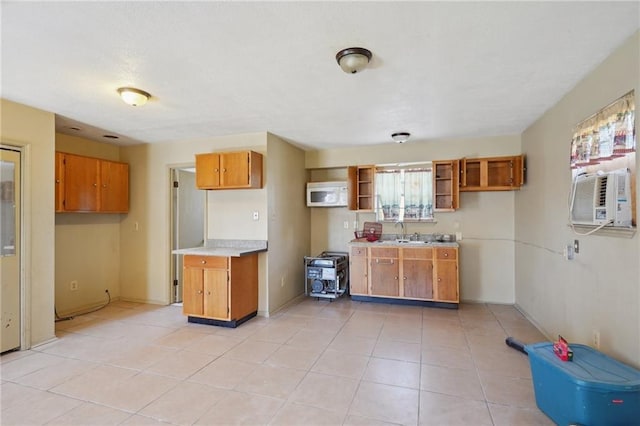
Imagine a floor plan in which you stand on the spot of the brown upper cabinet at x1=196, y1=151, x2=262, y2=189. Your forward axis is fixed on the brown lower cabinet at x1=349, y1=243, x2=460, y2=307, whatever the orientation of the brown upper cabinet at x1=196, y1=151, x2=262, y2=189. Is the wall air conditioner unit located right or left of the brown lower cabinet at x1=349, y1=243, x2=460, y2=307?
right

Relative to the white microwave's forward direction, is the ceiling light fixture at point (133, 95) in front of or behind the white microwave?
in front

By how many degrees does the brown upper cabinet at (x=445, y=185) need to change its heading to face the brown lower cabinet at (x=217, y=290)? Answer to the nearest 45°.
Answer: approximately 45° to its right

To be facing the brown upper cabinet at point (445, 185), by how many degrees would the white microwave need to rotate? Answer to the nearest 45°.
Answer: approximately 90° to its left

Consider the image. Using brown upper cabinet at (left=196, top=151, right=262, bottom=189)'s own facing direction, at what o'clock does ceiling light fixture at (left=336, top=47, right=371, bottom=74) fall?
The ceiling light fixture is roughly at 10 o'clock from the brown upper cabinet.

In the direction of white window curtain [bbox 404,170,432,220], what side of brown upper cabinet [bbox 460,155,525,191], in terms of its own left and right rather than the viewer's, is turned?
right

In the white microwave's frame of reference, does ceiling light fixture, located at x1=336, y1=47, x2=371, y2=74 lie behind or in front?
in front

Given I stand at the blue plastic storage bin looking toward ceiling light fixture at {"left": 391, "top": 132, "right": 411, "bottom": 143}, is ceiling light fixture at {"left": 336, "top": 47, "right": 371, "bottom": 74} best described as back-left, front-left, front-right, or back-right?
front-left

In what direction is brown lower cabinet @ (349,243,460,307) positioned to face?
toward the camera

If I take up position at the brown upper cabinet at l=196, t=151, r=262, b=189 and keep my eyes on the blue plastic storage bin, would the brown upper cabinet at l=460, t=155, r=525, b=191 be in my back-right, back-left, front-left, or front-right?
front-left

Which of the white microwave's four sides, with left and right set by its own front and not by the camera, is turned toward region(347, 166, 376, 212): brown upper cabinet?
left

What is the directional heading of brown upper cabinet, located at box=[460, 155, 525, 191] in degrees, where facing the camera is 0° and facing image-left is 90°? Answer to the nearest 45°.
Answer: approximately 0°

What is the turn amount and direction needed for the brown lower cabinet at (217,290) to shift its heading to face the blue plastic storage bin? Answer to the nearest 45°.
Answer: approximately 90° to its left

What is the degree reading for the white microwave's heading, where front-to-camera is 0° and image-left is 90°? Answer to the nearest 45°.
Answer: approximately 0°

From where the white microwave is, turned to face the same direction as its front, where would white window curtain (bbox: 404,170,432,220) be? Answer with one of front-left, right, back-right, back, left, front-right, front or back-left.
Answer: left

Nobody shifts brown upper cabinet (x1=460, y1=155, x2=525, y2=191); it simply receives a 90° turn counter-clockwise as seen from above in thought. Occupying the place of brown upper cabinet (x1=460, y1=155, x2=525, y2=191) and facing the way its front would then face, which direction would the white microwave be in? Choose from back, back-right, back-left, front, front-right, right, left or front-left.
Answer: back

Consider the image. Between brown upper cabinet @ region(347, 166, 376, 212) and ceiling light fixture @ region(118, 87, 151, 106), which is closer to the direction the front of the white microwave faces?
the ceiling light fixture

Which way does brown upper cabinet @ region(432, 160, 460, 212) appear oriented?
toward the camera
